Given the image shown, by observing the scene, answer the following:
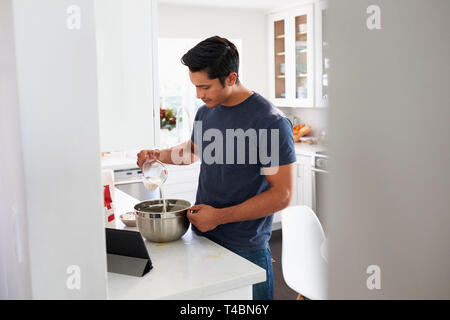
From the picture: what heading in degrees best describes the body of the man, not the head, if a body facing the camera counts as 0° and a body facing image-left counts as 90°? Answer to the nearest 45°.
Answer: approximately 45°

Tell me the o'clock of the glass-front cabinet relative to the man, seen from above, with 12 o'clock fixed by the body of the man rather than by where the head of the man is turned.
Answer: The glass-front cabinet is roughly at 5 o'clock from the man.

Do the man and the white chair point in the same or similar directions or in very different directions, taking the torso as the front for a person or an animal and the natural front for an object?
very different directions

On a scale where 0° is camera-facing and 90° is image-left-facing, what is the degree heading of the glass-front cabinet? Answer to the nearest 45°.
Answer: approximately 45°
